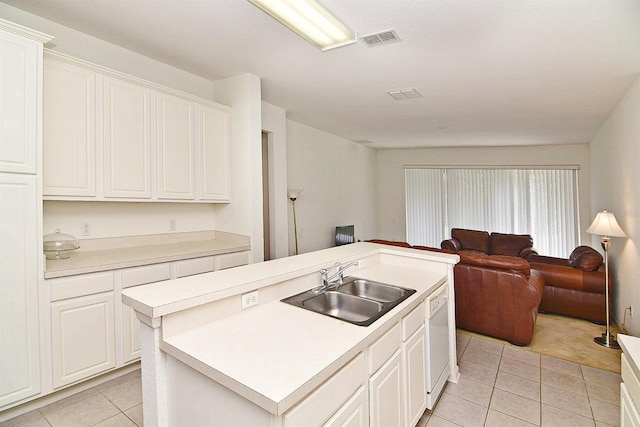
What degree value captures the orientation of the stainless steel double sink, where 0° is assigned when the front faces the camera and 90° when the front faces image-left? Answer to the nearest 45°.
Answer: approximately 315°

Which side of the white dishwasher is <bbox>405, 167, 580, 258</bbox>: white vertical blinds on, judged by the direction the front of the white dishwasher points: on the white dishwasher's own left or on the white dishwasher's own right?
on the white dishwasher's own left

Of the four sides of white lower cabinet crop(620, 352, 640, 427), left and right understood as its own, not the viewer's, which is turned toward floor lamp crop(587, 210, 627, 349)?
right

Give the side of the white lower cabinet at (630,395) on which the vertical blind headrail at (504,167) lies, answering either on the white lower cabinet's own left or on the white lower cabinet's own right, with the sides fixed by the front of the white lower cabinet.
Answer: on the white lower cabinet's own right

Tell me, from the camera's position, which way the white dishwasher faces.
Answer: facing to the right of the viewer

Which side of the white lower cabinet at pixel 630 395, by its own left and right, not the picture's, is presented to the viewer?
left

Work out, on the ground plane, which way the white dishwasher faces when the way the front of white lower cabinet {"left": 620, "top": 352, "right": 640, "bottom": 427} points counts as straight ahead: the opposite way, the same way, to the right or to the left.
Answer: the opposite way

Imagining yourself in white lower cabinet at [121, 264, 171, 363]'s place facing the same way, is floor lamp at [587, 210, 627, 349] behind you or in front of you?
in front

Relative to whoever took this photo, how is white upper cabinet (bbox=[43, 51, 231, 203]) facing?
facing the viewer and to the right of the viewer

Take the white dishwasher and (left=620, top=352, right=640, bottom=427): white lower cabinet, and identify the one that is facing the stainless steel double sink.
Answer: the white lower cabinet

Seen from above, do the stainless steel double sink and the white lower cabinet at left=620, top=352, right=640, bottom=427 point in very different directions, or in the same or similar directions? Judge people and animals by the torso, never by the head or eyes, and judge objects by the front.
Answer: very different directions

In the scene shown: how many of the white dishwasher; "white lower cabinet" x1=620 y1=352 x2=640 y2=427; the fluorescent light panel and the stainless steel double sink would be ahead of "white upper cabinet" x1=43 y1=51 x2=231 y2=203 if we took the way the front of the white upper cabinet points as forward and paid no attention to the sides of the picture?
4

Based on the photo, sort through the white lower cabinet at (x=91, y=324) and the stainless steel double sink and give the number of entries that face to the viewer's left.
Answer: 0

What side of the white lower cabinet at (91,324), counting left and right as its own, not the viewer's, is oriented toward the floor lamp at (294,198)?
left

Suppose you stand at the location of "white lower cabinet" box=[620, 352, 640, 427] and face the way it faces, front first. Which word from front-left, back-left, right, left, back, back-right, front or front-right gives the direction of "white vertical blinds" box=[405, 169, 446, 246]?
front-right
